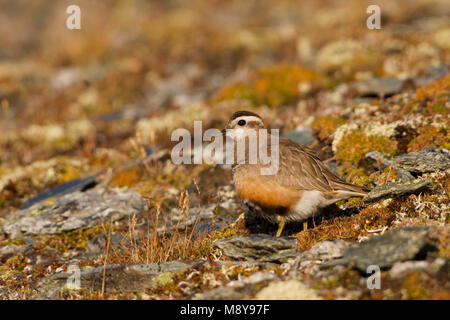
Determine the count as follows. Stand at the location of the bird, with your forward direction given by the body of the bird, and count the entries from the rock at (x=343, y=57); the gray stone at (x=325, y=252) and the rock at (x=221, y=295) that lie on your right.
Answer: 1

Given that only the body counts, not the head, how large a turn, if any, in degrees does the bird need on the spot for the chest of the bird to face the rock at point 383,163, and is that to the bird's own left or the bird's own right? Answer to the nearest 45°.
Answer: approximately 135° to the bird's own right

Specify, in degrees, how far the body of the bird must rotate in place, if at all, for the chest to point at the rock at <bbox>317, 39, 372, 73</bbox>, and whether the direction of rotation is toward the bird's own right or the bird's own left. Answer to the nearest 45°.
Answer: approximately 90° to the bird's own right

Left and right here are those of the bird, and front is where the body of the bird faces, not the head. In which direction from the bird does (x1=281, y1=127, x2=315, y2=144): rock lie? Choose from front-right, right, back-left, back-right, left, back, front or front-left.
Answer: right

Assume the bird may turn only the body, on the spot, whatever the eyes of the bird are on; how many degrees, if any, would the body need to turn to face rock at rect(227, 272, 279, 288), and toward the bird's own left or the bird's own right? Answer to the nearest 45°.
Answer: approximately 90° to the bird's own left

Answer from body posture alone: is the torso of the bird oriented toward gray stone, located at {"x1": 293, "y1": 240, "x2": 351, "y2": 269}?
no

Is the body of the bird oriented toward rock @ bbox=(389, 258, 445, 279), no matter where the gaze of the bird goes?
no

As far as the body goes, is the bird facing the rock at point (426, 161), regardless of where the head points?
no

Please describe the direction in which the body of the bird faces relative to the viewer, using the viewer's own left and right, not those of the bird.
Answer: facing to the left of the viewer

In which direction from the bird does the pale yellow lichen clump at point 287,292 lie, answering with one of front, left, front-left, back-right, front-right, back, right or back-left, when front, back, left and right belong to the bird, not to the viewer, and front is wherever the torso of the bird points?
left

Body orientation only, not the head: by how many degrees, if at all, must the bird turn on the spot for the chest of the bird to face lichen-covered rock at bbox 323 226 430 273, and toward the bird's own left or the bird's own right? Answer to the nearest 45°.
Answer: approximately 135° to the bird's own left

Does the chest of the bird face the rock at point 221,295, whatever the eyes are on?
no
